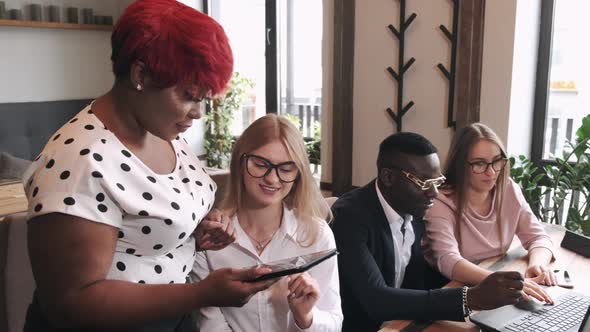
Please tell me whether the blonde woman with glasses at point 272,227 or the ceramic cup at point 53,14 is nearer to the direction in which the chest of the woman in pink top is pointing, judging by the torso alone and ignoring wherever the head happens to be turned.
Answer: the blonde woman with glasses

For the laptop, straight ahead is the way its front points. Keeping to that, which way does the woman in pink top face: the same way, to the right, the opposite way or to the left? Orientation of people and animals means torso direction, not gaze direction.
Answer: the opposite way

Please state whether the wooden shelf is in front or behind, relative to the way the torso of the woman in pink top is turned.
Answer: behind

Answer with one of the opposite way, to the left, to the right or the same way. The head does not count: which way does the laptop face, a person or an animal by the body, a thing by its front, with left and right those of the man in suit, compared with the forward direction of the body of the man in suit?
the opposite way

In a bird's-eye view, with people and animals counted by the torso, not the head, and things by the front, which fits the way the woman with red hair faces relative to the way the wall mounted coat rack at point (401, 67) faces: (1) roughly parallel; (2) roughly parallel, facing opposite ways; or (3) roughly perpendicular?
roughly perpendicular

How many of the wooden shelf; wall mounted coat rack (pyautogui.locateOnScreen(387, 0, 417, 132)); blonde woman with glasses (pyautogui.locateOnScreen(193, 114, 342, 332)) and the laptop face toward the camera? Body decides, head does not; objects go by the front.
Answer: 3

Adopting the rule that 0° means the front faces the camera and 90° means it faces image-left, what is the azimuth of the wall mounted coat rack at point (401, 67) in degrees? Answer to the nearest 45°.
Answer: approximately 0°

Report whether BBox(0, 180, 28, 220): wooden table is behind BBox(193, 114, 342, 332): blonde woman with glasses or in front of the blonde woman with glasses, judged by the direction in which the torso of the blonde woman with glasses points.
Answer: behind

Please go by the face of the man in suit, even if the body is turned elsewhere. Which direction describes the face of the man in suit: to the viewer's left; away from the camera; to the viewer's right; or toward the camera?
to the viewer's right

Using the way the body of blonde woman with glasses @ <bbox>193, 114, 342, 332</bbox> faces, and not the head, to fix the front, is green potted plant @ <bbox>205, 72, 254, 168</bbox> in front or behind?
behind

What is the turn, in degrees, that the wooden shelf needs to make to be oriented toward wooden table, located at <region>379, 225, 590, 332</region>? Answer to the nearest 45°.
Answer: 0° — it already faces it

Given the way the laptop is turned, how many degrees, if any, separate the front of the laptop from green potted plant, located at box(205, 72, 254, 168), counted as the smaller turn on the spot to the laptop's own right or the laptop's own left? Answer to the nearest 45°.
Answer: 0° — it already faces it

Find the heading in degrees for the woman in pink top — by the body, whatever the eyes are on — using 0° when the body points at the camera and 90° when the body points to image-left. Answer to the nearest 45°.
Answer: approximately 315°
